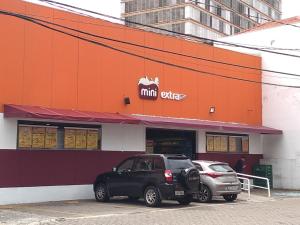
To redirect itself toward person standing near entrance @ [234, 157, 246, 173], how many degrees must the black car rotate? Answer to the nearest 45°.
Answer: approximately 90° to its right

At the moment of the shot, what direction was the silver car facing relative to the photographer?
facing away from the viewer and to the left of the viewer

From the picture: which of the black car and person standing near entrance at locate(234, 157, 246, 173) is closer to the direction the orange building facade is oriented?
the black car

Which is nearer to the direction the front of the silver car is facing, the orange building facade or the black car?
the orange building facade

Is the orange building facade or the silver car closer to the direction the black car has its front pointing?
the orange building facade

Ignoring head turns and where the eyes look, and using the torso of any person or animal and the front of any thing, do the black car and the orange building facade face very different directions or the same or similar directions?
very different directions

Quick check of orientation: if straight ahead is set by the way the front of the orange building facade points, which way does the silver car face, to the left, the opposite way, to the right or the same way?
the opposite way

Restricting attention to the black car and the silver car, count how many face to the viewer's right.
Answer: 0

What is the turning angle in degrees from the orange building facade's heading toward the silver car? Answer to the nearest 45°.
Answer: approximately 45° to its left

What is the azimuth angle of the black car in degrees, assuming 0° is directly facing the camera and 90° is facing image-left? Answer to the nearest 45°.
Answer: approximately 135°
